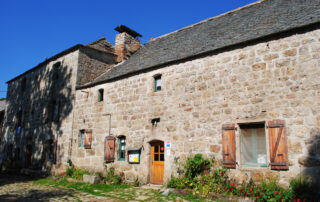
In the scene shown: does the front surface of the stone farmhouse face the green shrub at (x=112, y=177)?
no

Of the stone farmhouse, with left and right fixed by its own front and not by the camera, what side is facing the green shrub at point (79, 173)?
right

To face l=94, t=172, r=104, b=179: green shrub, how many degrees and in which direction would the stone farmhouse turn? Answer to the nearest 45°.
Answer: approximately 90° to its right

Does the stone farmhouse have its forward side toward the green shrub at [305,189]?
no
